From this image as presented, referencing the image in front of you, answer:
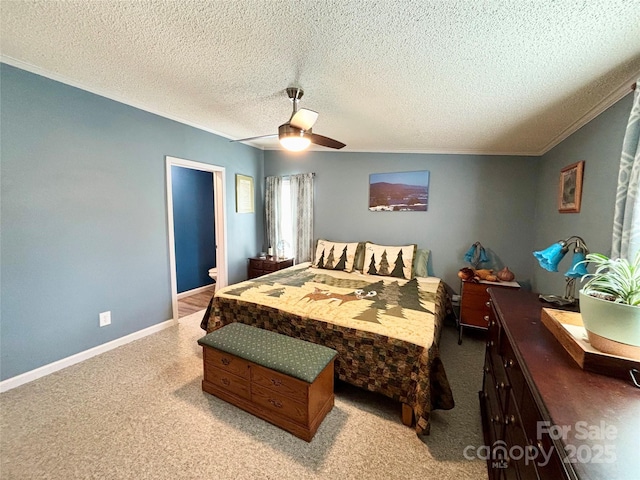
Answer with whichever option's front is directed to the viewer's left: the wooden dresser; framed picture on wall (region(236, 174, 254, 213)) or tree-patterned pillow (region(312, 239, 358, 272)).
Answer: the wooden dresser

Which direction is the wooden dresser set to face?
to the viewer's left

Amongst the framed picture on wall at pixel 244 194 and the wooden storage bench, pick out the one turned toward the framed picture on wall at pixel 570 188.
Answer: the framed picture on wall at pixel 244 194

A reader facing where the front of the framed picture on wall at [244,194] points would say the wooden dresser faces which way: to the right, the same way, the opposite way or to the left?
the opposite way

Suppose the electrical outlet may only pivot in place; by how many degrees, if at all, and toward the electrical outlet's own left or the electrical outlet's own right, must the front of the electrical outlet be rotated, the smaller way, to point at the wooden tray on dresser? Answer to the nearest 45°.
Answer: approximately 45° to the electrical outlet's own right

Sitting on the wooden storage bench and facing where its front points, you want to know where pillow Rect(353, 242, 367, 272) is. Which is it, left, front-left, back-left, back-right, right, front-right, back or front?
back

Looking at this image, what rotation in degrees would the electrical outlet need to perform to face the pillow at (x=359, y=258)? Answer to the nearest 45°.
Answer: approximately 45° to its left

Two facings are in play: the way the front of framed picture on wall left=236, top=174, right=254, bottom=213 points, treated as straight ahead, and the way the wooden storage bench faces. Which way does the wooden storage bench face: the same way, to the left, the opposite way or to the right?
to the right
